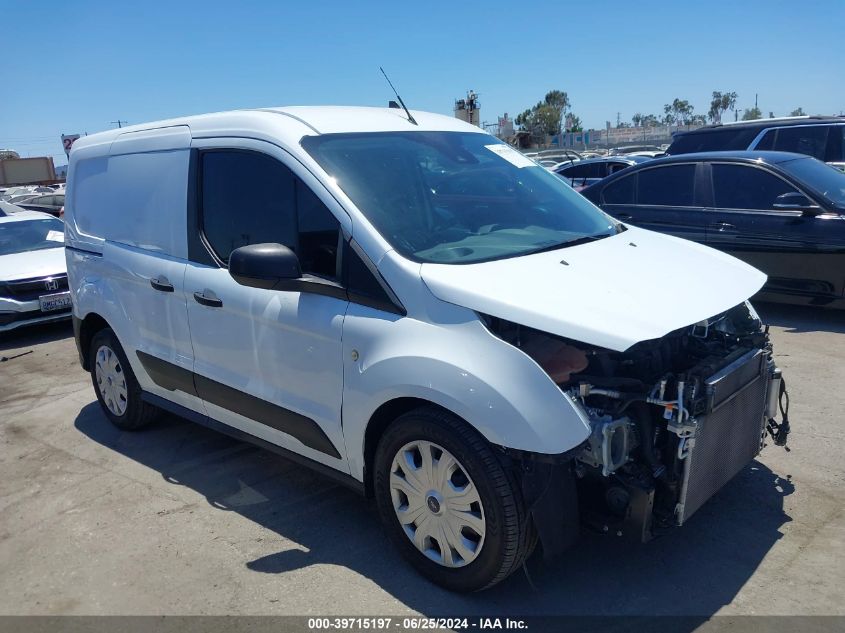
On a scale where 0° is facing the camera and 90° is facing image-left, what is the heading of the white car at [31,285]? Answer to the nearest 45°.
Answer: approximately 315°

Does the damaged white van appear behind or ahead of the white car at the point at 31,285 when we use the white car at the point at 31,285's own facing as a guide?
ahead

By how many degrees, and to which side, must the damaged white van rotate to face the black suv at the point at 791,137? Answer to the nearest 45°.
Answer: approximately 90° to its left

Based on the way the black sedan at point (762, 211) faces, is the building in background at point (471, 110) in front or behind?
behind

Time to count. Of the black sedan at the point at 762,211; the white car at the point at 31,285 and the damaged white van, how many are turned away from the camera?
0

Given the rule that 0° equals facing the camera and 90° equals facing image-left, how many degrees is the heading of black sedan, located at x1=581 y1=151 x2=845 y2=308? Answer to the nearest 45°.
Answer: approximately 315°

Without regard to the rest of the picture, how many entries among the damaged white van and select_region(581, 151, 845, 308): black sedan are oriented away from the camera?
0

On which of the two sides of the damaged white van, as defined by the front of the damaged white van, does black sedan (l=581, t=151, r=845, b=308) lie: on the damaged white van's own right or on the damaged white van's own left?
on the damaged white van's own left

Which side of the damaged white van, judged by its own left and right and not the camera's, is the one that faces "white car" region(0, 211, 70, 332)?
back

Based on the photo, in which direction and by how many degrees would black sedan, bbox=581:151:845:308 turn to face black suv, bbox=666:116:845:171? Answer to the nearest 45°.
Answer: approximately 135° to its left

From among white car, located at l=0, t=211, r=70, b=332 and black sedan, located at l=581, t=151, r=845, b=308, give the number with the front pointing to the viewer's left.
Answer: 0

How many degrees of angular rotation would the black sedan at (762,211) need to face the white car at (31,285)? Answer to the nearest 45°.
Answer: approximately 135° to its right
